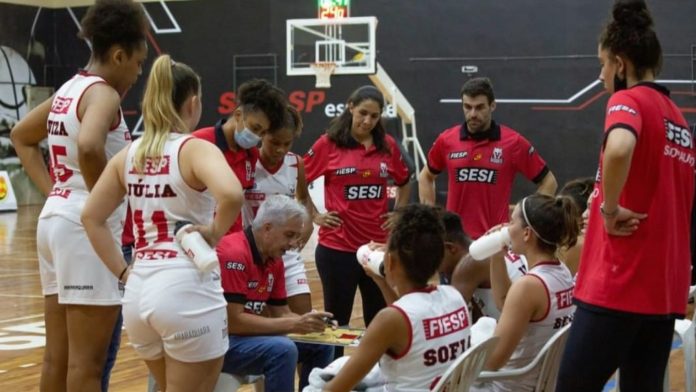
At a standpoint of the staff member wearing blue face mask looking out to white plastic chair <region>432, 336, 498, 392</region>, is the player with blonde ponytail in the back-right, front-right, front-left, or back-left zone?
front-right

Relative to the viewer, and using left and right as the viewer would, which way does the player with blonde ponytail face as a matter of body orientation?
facing away from the viewer and to the right of the viewer

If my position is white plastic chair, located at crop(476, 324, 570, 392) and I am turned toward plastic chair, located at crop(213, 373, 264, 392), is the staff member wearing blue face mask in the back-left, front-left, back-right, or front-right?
front-right

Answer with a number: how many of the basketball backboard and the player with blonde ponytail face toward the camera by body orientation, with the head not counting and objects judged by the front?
1

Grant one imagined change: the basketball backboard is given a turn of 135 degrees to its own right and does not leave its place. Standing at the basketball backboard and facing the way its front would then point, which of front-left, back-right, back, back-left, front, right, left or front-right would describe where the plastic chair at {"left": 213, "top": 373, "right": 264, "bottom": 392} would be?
back-left

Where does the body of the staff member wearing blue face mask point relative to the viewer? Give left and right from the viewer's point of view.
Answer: facing the viewer and to the right of the viewer

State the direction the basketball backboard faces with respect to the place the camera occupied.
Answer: facing the viewer

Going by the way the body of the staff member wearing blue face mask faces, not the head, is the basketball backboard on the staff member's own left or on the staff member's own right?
on the staff member's own left

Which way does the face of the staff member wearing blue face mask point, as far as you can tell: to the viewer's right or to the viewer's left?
to the viewer's right

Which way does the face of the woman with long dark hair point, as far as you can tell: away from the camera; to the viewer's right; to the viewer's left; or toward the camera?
toward the camera

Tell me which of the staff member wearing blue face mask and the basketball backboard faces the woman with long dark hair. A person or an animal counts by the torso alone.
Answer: the basketball backboard

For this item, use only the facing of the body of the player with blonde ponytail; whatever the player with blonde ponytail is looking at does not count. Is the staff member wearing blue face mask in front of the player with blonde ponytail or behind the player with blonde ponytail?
in front

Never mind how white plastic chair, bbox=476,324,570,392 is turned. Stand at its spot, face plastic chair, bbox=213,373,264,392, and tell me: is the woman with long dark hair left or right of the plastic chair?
right

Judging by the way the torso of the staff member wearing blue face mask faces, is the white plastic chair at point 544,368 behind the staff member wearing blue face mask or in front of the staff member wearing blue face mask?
in front

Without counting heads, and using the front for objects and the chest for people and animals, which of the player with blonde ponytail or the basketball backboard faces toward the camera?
the basketball backboard
